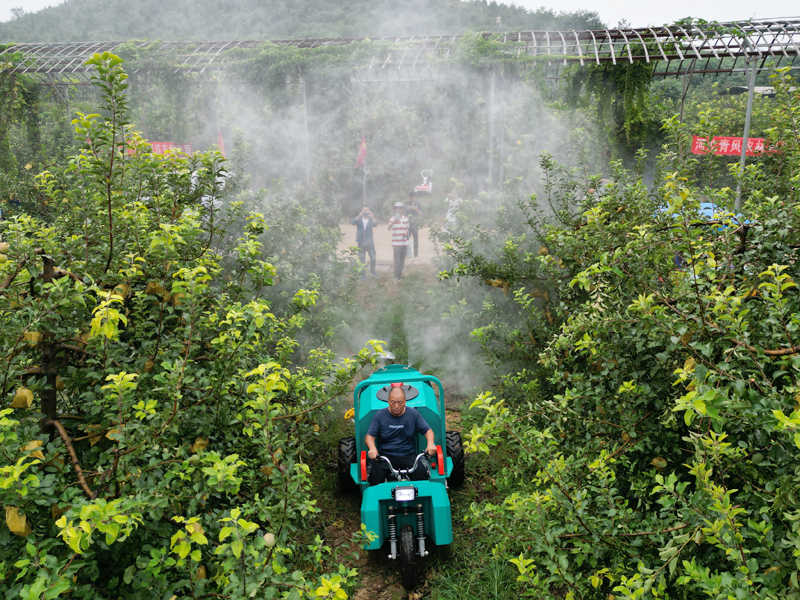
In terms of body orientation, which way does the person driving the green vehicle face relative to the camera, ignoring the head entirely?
toward the camera

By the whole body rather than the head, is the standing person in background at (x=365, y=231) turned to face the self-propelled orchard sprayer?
yes

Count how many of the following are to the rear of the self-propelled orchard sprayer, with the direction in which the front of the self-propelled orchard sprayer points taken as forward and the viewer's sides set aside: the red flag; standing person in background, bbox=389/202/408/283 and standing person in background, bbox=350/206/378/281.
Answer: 3

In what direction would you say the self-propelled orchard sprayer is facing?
toward the camera

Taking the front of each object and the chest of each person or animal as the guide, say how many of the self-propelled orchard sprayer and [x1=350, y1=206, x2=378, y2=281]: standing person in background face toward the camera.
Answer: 2

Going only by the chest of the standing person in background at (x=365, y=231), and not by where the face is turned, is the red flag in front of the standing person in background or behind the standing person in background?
behind

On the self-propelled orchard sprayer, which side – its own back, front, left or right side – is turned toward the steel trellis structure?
back

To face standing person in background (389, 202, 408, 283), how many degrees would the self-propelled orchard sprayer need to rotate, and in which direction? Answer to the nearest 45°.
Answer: approximately 180°

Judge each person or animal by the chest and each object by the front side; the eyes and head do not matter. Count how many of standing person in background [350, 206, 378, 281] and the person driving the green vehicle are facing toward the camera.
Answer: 2

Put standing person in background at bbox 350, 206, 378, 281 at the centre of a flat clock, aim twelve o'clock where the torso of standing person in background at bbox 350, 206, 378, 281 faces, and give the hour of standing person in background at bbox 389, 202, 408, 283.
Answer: standing person in background at bbox 389, 202, 408, 283 is roughly at 10 o'clock from standing person in background at bbox 350, 206, 378, 281.

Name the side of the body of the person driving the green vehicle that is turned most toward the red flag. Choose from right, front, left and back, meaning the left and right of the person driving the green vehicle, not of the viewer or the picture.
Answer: back

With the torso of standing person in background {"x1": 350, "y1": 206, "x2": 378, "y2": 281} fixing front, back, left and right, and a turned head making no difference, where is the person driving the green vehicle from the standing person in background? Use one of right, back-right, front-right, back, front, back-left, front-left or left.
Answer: front

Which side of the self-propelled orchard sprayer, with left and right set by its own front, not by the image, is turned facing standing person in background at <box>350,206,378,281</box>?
back
